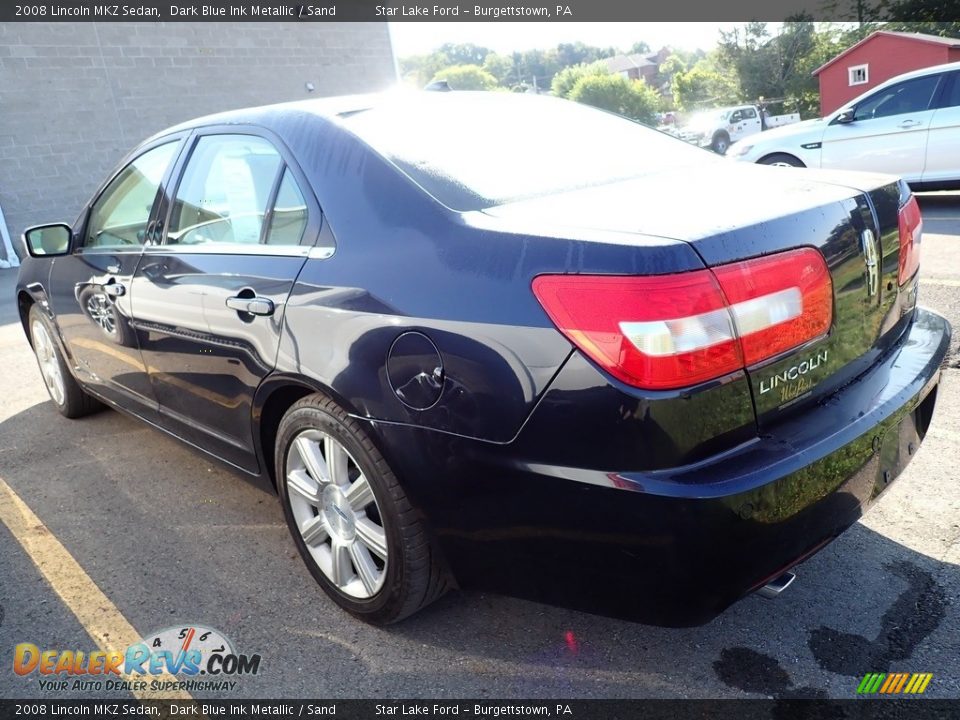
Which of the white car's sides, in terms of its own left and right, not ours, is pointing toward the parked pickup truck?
right

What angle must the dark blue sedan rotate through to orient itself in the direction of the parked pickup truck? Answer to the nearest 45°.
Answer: approximately 45° to its right

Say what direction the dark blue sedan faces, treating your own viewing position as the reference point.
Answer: facing away from the viewer and to the left of the viewer

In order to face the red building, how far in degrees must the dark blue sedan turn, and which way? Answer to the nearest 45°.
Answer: approximately 90° to its right

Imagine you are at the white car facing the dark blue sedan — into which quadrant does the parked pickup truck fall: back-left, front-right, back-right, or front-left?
back-right

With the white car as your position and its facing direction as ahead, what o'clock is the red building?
The red building is roughly at 3 o'clock from the white car.

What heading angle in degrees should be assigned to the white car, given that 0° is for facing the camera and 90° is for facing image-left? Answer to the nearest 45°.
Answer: approximately 90°
